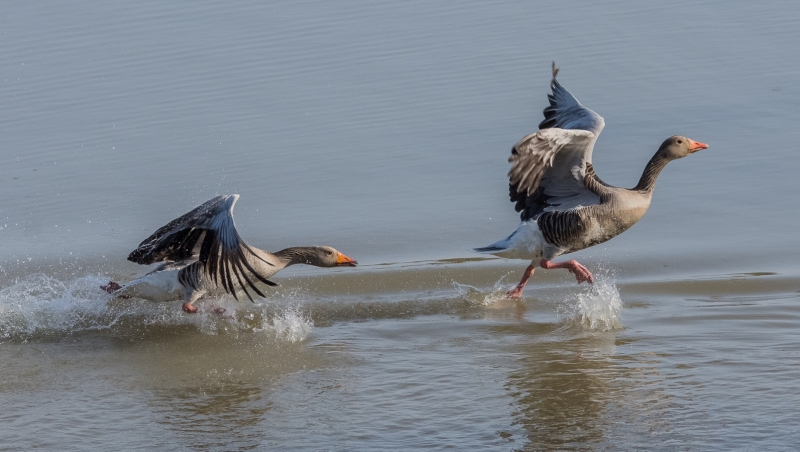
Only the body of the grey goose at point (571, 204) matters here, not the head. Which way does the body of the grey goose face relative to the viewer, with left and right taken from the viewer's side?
facing to the right of the viewer

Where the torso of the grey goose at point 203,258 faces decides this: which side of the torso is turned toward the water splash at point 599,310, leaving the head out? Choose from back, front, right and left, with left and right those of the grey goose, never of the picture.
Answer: front

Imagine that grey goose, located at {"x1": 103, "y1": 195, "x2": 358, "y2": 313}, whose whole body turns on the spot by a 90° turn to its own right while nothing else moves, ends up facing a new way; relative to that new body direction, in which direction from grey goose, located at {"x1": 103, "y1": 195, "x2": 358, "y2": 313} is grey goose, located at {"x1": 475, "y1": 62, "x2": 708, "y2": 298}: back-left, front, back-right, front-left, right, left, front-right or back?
left

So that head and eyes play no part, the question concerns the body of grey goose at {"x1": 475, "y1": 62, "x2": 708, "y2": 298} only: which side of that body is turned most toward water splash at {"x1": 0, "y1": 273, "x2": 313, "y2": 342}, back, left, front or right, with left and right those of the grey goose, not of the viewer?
back

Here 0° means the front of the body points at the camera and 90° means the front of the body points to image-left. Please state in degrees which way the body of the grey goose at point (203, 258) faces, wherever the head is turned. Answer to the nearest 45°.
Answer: approximately 270°

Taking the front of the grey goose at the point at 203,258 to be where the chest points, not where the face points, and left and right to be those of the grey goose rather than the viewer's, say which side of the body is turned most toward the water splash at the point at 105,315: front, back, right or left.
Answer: back

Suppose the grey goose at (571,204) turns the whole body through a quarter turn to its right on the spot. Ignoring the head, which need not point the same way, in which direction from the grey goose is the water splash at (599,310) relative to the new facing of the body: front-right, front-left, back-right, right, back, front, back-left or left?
front
